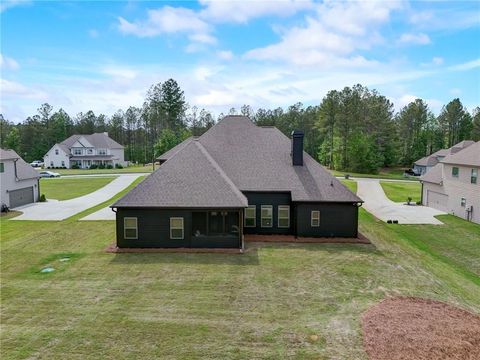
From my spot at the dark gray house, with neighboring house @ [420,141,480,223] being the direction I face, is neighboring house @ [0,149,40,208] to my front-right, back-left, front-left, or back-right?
back-left

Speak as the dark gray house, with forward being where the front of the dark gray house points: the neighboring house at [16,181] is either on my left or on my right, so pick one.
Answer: on my left

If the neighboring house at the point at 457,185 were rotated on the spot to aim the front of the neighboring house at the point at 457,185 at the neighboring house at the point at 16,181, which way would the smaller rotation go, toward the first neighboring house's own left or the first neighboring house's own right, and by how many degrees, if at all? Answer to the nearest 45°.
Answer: approximately 90° to the first neighboring house's own left

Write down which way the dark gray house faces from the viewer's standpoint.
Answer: facing away from the viewer

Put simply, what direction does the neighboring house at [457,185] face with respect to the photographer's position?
facing away from the viewer and to the left of the viewer

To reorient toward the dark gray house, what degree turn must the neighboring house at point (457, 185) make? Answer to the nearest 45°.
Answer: approximately 90° to its left

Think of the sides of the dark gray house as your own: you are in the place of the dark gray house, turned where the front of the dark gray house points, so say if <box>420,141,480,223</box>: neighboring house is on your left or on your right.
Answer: on your right
